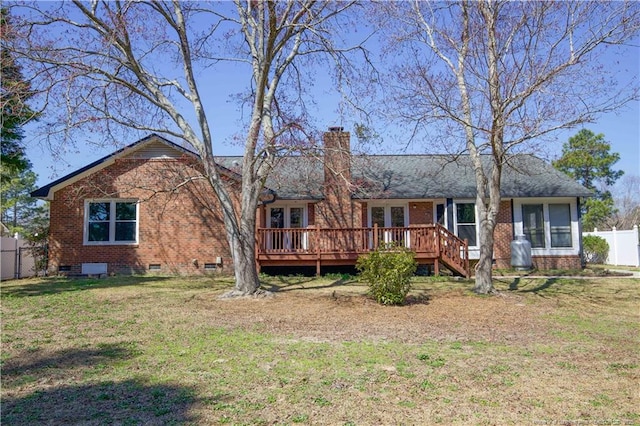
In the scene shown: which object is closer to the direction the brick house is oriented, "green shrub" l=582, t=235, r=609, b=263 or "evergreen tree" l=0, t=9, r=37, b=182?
the green shrub

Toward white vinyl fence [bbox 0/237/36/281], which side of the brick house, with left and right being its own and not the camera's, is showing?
left

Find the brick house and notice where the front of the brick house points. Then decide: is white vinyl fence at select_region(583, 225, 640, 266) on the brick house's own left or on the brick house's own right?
on the brick house's own right

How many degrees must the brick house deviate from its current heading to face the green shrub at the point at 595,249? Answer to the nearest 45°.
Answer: approximately 90° to its left

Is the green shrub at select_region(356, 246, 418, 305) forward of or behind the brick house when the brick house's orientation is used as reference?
behind

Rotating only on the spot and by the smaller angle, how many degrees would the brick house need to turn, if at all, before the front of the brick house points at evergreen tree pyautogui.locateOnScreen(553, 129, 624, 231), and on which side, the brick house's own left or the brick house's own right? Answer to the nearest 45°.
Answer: approximately 45° to the brick house's own right

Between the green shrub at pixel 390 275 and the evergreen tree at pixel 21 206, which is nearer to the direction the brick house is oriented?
the evergreen tree

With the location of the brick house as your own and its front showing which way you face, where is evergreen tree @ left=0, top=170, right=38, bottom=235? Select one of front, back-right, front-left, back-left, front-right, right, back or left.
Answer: front-left
